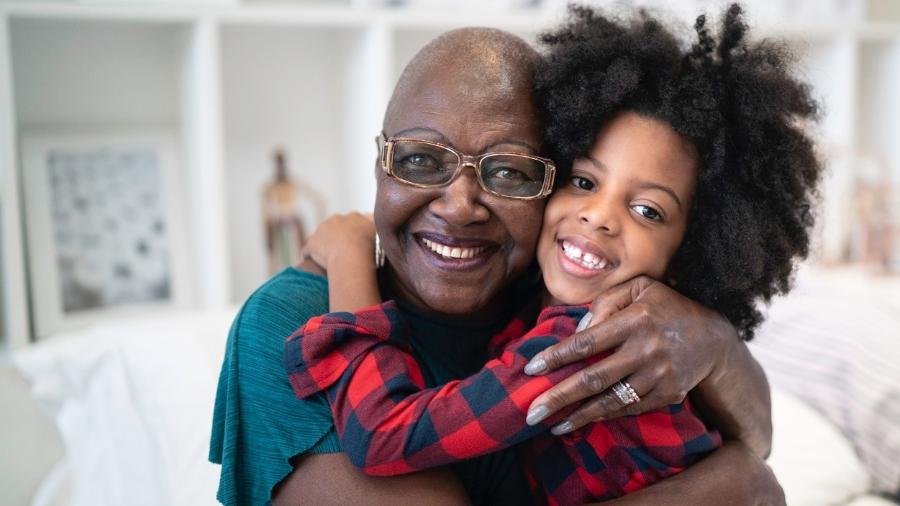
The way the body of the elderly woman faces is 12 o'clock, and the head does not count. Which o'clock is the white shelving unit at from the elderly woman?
The white shelving unit is roughly at 5 o'clock from the elderly woman.

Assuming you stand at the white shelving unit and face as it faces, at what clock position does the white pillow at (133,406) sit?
The white pillow is roughly at 12 o'clock from the white shelving unit.

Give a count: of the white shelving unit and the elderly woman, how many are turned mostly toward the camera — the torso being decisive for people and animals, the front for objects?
2

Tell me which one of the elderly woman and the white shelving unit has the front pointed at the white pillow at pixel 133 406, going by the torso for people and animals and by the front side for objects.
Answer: the white shelving unit

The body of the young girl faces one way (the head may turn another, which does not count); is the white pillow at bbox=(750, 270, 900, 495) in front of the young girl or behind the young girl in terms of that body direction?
behind
